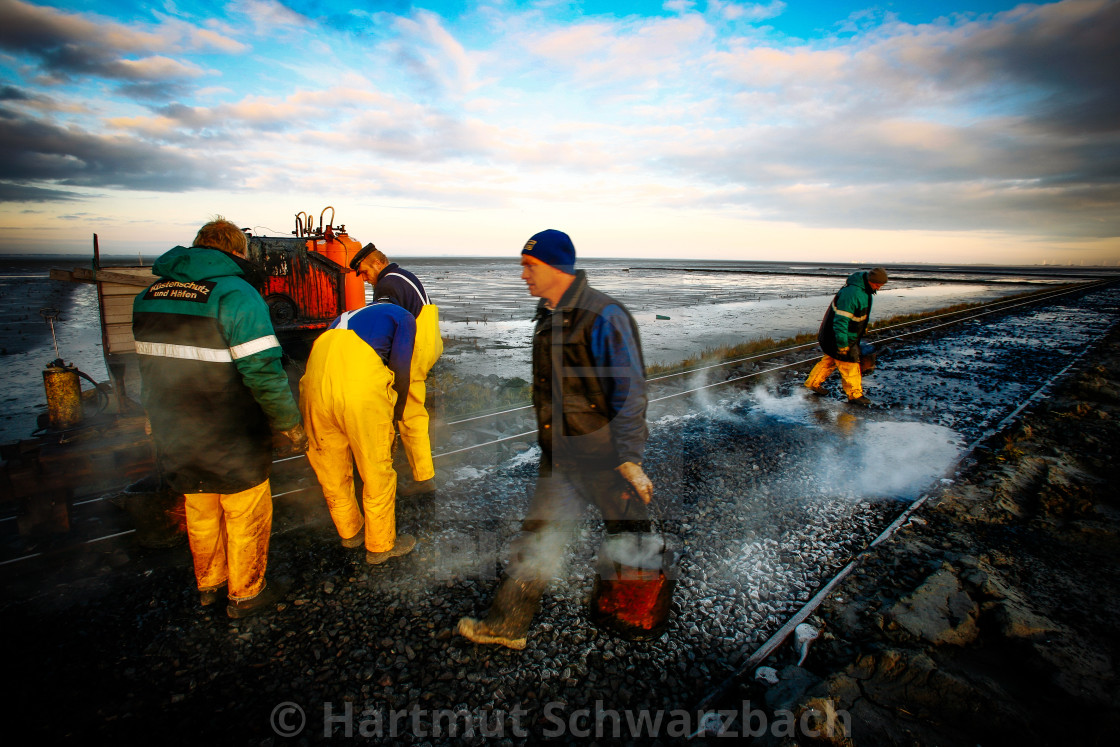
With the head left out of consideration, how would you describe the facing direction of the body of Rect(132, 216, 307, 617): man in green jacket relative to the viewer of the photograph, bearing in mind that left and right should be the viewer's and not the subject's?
facing away from the viewer and to the right of the viewer

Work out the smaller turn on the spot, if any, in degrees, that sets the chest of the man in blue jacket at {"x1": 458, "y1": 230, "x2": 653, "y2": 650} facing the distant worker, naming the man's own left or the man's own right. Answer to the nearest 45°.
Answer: approximately 135° to the man's own right

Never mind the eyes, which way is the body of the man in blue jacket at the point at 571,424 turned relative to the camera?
to the viewer's left

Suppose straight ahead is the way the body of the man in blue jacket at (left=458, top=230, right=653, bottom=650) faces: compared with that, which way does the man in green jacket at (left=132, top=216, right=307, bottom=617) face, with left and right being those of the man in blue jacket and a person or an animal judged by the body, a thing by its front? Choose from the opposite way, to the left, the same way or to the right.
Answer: to the right

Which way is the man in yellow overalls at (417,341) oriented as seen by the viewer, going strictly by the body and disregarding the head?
to the viewer's left
